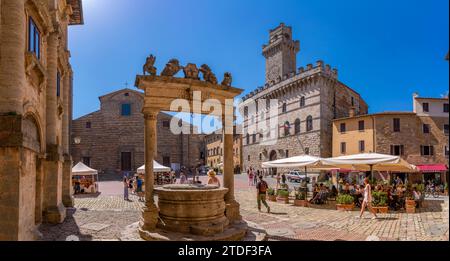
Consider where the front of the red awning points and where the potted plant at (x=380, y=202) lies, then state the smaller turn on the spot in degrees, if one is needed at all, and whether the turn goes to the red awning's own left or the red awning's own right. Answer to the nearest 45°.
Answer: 0° — it already faces it

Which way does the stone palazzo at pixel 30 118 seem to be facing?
to the viewer's right

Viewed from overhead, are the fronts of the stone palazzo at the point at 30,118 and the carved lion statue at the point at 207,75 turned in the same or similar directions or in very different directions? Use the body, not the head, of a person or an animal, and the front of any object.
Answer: very different directions

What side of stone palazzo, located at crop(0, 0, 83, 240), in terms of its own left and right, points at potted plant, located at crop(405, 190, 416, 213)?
front

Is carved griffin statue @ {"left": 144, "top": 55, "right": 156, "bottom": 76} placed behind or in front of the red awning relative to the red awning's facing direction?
in front

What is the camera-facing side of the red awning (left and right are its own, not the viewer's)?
front

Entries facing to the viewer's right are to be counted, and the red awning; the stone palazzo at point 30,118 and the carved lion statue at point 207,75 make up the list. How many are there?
1

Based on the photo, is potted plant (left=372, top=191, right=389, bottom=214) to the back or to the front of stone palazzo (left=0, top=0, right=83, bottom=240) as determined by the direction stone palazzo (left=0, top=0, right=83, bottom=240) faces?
to the front

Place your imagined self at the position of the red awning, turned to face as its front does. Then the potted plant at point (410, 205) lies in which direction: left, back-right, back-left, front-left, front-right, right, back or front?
front

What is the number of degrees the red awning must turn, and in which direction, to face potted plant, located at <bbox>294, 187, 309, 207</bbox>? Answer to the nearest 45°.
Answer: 0° — it already faces it
